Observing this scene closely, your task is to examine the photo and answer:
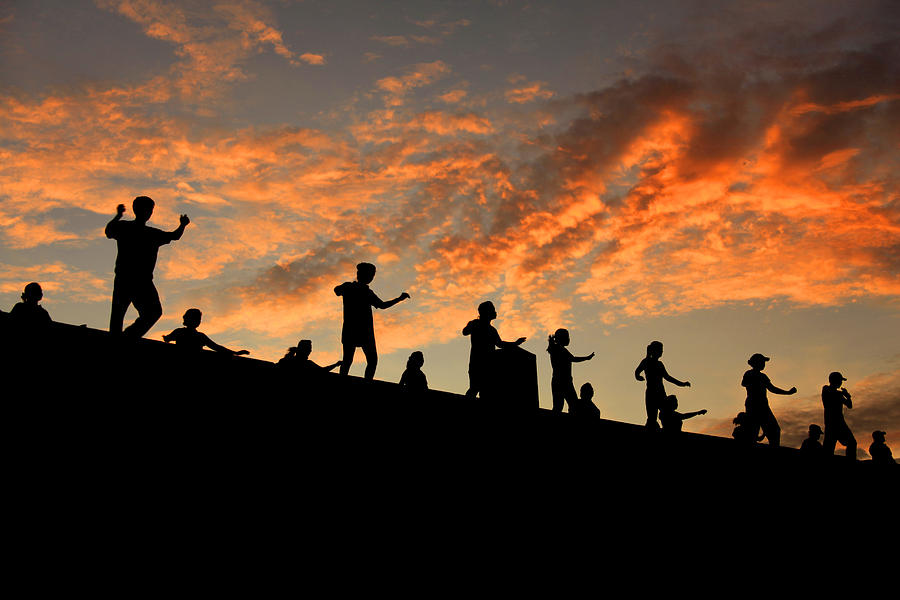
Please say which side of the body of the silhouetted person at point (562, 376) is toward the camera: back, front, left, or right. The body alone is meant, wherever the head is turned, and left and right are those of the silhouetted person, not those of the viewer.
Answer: right

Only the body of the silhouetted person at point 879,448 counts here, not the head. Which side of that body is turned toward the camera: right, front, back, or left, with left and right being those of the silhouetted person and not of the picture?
right

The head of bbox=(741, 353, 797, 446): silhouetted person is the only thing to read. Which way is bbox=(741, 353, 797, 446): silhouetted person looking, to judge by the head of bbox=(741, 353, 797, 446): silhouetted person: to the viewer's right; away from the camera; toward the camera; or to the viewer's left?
to the viewer's right

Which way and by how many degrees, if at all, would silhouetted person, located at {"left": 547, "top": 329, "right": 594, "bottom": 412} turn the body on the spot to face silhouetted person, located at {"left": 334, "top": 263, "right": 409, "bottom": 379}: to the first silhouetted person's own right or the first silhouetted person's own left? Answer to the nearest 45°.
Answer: approximately 135° to the first silhouetted person's own right

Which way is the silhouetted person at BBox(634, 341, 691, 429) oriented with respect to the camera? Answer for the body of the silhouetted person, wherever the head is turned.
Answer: to the viewer's right

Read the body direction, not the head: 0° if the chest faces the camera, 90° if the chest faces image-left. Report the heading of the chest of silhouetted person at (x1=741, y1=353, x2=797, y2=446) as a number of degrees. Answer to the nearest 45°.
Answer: approximately 270°

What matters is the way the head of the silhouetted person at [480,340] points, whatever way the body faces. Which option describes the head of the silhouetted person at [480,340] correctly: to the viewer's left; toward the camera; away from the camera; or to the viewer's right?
to the viewer's right

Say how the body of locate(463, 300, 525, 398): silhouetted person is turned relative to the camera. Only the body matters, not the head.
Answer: to the viewer's right

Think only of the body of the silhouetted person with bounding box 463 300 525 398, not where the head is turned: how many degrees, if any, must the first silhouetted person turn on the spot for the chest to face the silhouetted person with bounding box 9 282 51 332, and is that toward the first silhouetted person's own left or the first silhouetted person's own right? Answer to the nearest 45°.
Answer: approximately 135° to the first silhouetted person's own right

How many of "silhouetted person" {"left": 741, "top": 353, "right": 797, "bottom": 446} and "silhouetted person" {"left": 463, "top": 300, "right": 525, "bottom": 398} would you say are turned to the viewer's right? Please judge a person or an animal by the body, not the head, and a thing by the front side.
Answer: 2
